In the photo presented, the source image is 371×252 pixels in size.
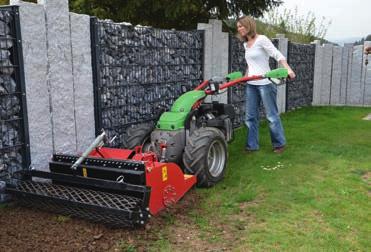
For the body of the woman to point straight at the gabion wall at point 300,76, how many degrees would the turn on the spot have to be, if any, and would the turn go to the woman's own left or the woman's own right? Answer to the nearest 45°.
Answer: approximately 135° to the woman's own right

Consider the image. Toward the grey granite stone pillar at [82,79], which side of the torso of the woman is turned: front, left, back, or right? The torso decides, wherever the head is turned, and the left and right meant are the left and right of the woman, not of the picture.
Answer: front

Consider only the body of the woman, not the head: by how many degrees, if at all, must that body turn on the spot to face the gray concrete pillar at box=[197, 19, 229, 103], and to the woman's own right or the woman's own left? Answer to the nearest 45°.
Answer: approximately 90° to the woman's own right

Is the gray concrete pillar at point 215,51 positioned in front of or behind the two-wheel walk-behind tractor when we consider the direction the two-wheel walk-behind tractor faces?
behind

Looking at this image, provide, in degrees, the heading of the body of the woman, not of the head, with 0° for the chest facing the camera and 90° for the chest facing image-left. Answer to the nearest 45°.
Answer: approximately 45°

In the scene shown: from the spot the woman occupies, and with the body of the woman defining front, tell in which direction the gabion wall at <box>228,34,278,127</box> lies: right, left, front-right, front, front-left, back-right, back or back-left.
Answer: back-right

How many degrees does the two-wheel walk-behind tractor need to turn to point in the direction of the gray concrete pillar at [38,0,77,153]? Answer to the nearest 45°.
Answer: approximately 90° to its right

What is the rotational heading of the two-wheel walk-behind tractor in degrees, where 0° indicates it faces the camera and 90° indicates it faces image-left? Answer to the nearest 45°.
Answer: approximately 45°

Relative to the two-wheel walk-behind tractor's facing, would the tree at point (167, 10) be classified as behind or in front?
behind

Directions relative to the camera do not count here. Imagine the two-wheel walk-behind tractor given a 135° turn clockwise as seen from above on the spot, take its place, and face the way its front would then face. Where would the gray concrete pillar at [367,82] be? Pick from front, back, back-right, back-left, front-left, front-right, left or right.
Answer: front-right

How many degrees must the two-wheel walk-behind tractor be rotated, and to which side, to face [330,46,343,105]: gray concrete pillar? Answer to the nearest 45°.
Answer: approximately 180°

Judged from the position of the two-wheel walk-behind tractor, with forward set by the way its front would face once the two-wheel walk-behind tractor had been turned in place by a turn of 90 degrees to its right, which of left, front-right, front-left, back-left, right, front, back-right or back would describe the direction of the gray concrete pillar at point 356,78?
right

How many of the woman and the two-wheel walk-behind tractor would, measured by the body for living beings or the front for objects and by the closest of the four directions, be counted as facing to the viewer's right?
0
